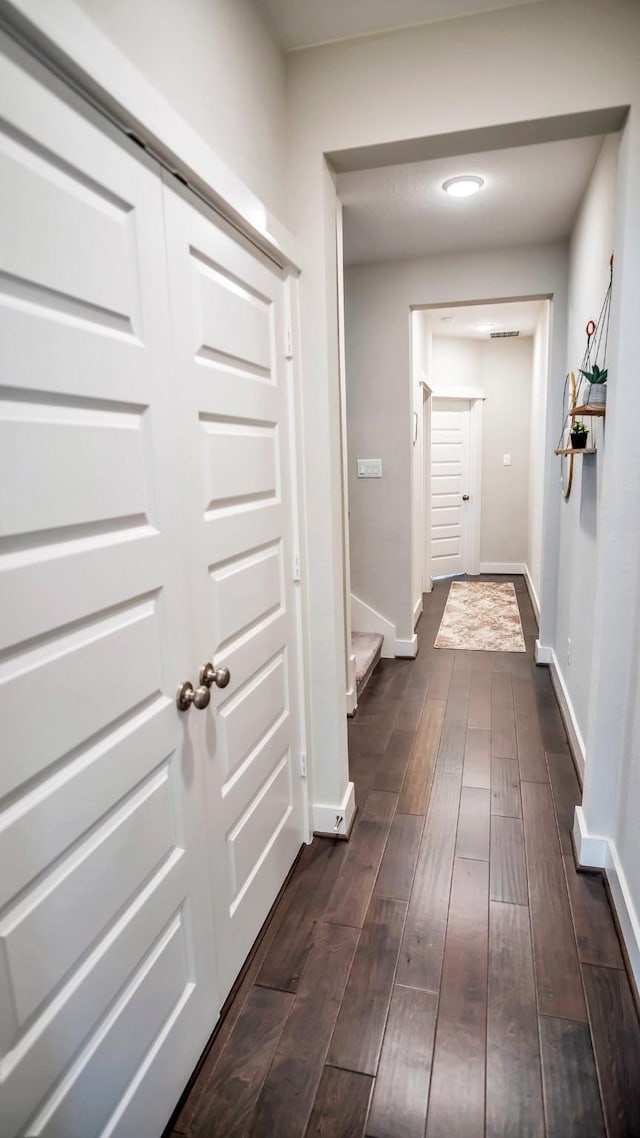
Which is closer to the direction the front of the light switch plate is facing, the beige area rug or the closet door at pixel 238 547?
the closet door

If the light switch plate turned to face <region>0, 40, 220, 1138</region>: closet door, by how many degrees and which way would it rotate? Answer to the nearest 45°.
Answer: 0° — it already faces it

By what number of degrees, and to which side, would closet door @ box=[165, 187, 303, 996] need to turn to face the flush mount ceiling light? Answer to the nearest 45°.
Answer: approximately 90° to its left

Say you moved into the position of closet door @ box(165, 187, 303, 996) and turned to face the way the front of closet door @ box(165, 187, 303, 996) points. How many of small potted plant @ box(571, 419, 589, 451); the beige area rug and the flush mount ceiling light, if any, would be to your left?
3

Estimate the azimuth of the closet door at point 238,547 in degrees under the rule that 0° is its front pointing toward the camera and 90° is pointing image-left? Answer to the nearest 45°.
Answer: approximately 315°

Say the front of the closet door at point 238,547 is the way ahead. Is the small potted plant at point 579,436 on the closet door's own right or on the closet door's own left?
on the closet door's own left

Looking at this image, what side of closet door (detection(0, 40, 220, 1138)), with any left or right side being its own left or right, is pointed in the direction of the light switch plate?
left

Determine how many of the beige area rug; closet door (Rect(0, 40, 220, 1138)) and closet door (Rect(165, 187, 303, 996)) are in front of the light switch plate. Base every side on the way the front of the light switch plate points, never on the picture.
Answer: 2

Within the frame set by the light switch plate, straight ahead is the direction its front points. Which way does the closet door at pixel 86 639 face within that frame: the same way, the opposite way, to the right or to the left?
to the left

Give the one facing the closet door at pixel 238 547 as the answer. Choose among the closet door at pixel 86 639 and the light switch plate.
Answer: the light switch plate

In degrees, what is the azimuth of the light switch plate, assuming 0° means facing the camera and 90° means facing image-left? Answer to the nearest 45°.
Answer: approximately 0°

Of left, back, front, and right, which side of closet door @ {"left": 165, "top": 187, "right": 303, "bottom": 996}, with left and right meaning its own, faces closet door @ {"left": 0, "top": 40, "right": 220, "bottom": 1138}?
right

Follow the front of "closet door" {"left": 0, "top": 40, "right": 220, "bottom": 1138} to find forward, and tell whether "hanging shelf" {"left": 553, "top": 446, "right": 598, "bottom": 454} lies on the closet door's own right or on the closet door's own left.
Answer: on the closet door's own left

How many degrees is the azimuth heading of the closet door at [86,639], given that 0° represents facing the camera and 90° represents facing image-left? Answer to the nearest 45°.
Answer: approximately 315°
